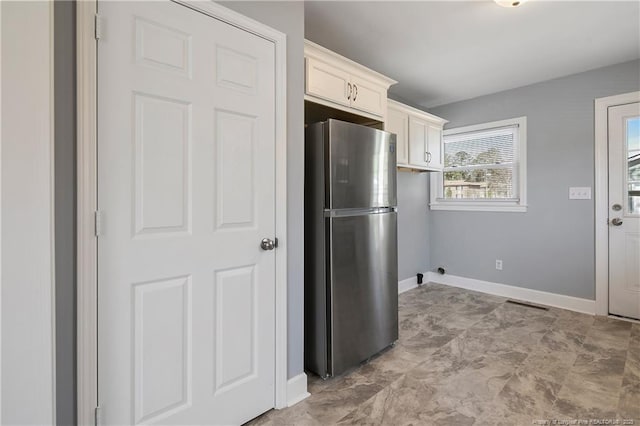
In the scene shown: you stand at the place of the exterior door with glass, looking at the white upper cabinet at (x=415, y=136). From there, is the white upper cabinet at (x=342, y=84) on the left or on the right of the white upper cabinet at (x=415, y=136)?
left

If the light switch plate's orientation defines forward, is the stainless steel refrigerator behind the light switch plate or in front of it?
in front

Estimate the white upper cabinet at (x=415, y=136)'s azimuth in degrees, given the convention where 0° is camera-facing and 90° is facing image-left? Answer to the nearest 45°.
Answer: approximately 315°

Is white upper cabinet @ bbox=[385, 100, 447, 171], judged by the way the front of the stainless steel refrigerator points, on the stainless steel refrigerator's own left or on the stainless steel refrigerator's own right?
on the stainless steel refrigerator's own left

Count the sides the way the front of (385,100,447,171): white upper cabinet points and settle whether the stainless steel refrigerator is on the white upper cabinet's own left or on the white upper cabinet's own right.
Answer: on the white upper cabinet's own right

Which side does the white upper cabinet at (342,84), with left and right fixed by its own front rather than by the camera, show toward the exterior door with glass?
left

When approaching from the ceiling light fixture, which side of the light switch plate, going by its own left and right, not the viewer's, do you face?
front

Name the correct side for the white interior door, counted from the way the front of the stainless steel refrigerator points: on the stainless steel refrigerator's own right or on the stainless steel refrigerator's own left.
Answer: on the stainless steel refrigerator's own right

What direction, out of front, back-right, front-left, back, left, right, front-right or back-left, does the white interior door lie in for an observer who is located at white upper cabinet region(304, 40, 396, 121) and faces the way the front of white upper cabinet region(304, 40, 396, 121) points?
right
